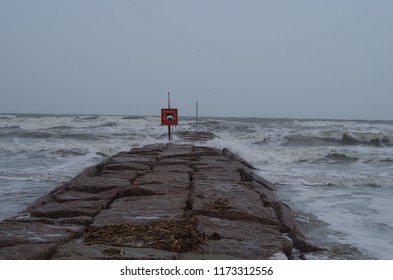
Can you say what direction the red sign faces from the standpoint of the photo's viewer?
facing the viewer
